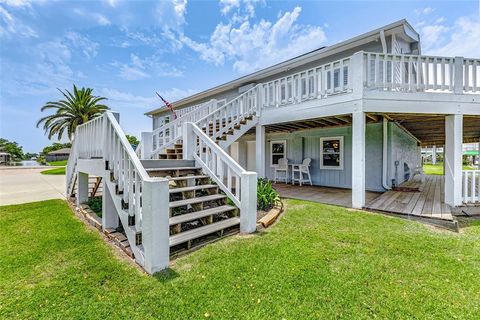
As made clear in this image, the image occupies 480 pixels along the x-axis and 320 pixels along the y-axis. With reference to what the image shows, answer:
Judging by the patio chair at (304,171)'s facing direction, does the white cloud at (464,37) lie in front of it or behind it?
behind

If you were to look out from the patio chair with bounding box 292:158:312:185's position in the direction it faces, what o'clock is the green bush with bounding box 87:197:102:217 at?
The green bush is roughly at 12 o'clock from the patio chair.

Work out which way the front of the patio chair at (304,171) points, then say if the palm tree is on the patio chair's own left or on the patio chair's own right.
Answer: on the patio chair's own right

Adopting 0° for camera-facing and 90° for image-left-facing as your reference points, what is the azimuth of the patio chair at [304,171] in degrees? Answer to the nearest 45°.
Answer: approximately 45°

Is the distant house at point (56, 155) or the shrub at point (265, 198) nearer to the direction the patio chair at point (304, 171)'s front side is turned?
the shrub

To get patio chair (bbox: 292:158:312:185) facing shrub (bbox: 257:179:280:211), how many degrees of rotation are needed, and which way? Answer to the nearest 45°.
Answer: approximately 45° to its left
